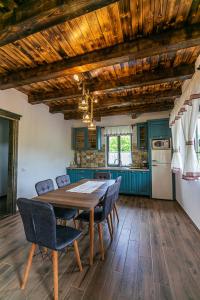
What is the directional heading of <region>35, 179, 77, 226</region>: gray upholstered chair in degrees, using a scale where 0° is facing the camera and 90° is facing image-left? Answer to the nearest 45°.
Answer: approximately 315°

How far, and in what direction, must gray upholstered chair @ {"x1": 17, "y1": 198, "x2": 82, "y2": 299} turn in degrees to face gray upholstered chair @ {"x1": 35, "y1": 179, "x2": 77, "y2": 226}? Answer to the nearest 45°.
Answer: approximately 45° to its left

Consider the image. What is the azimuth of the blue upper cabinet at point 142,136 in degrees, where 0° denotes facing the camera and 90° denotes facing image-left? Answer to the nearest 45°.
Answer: approximately 0°

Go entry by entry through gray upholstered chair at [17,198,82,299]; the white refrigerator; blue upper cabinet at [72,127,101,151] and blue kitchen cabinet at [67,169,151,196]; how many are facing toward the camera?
3

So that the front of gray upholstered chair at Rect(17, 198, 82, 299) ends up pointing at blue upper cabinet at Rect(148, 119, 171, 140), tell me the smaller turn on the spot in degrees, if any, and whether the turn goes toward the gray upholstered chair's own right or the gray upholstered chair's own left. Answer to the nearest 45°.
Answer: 0° — it already faces it

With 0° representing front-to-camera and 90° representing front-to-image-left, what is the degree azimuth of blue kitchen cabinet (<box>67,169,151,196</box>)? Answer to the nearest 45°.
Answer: approximately 0°

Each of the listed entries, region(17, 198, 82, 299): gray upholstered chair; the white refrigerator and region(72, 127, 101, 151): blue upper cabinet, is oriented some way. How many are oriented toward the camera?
2
